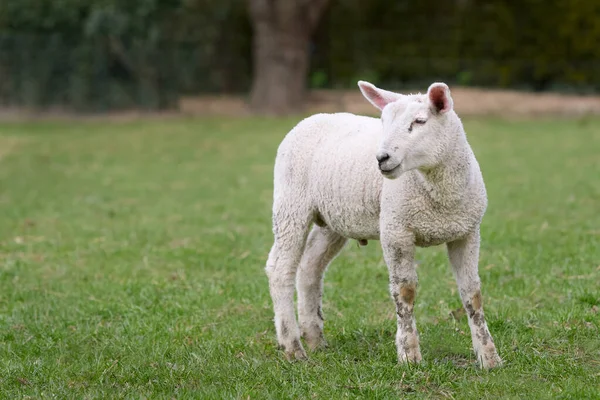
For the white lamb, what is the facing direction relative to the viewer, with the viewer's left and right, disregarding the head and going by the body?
facing the viewer and to the right of the viewer

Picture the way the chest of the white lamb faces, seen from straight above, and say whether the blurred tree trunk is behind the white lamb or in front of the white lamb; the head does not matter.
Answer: behind
